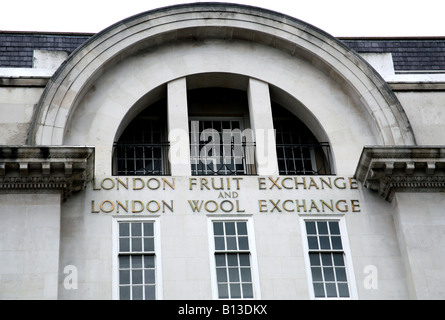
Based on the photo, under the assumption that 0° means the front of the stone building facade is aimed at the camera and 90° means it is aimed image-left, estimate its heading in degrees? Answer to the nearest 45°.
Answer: approximately 0°
